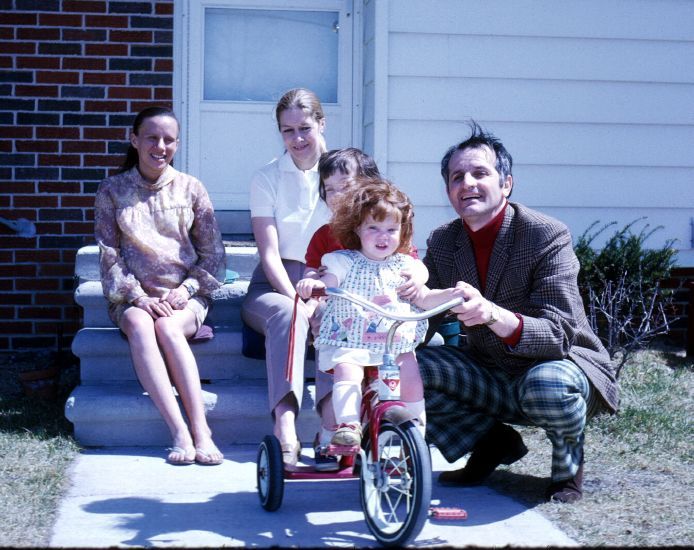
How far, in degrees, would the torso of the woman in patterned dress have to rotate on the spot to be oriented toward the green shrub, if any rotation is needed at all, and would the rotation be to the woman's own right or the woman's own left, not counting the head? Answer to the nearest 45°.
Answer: approximately 90° to the woman's own left

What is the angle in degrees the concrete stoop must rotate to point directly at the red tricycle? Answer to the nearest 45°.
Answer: approximately 45° to its left

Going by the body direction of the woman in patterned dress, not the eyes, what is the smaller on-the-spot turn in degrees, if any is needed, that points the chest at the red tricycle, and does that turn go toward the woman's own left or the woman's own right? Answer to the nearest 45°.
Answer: approximately 45° to the woman's own left

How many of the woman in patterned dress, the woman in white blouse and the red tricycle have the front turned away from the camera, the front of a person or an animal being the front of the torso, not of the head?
0

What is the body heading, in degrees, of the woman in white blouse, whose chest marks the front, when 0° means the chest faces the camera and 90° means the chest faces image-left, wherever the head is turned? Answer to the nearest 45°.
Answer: approximately 315°

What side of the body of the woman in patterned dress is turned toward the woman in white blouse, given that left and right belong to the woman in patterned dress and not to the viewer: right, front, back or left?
left

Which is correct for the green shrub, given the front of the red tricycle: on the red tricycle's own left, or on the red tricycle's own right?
on the red tricycle's own left

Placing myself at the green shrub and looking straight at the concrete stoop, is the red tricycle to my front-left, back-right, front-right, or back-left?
front-left

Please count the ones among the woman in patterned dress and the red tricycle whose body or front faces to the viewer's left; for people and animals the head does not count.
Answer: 0

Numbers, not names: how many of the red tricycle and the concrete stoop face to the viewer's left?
0

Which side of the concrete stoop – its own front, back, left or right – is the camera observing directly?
front

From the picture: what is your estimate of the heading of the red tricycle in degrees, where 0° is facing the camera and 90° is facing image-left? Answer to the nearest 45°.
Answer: approximately 315°

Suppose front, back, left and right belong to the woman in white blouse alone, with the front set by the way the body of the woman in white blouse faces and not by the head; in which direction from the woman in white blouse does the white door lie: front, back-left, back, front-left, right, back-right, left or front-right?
back-left

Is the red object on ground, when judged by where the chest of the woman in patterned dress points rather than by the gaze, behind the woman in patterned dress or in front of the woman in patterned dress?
in front

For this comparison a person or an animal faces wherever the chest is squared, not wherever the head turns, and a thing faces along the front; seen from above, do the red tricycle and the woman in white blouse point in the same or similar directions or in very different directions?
same or similar directions

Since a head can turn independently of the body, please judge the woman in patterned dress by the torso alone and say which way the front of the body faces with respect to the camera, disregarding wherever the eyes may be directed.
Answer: toward the camera
